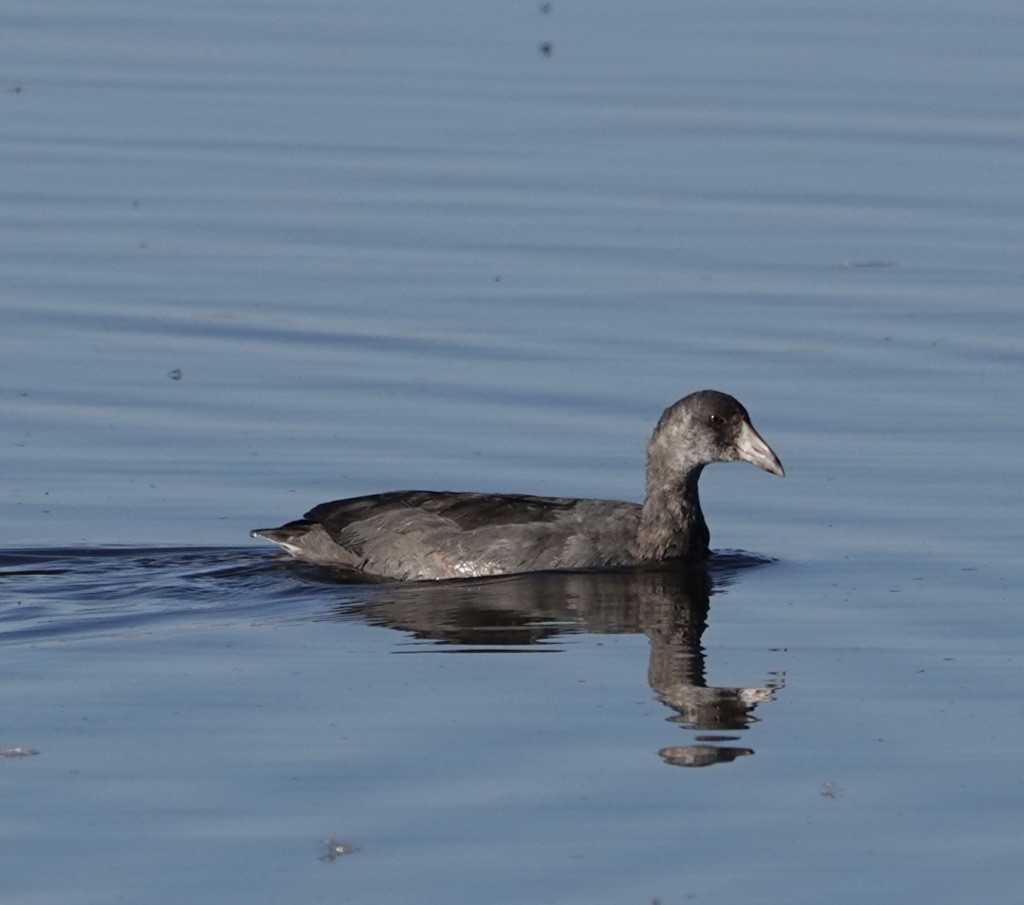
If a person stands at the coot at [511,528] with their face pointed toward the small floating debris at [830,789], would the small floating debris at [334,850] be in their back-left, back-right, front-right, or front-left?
front-right

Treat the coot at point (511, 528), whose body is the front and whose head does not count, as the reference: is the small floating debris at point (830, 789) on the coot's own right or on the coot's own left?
on the coot's own right

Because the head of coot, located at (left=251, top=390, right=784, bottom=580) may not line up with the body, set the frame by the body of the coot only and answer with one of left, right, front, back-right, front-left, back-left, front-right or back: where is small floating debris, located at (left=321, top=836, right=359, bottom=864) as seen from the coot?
right

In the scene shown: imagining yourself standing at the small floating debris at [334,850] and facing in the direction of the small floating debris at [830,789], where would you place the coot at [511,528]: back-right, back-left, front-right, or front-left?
front-left

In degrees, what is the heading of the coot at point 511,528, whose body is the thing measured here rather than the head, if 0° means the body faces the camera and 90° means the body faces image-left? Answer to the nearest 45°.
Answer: approximately 270°
